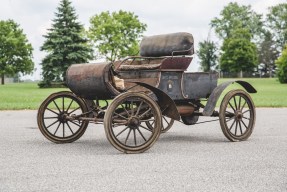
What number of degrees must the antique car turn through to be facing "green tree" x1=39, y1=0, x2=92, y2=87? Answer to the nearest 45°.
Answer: approximately 135° to its right

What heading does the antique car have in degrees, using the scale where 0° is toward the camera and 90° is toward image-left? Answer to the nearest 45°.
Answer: approximately 45°
